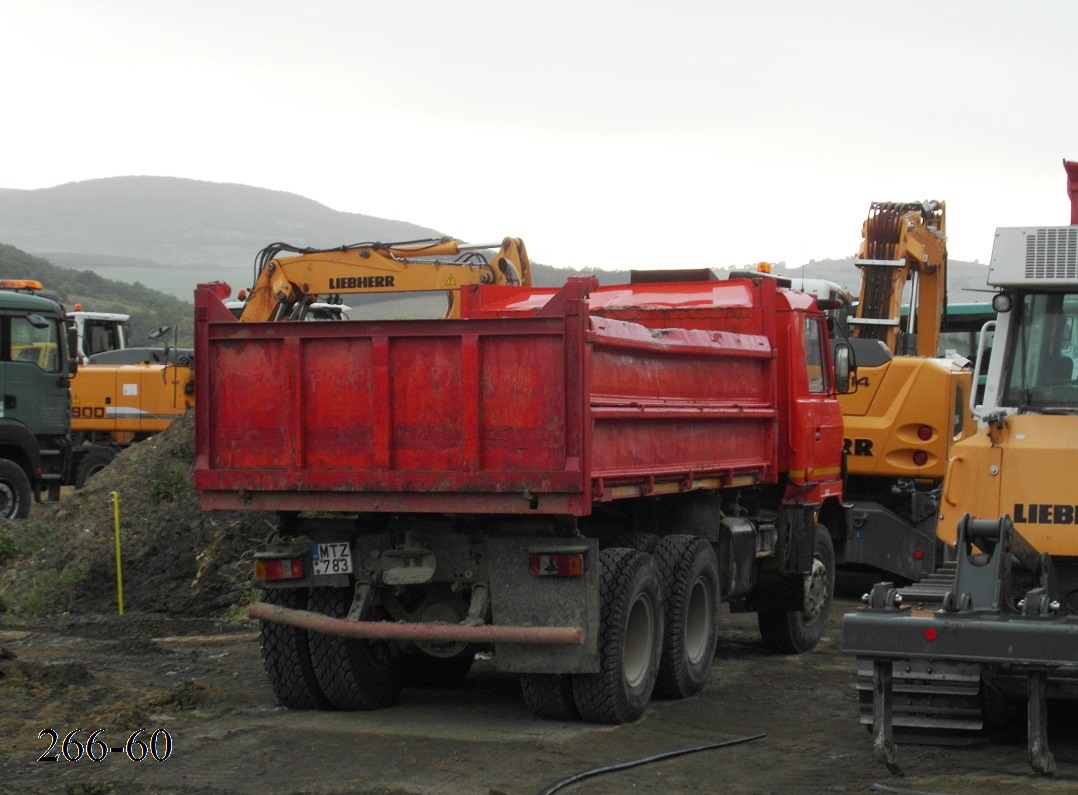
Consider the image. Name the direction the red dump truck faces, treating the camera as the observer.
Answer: facing away from the viewer and to the right of the viewer

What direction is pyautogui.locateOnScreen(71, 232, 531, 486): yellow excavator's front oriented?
to the viewer's right

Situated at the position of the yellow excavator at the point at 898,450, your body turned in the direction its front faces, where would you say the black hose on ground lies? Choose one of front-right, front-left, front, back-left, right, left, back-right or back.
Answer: back

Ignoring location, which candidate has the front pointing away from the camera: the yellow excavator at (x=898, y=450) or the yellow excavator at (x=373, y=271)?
the yellow excavator at (x=898, y=450)

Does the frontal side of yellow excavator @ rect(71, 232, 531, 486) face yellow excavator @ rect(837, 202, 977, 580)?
yes

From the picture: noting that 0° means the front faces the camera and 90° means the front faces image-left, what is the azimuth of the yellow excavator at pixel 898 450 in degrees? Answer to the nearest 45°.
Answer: approximately 180°

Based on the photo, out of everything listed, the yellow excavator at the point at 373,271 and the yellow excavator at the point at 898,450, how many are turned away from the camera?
1

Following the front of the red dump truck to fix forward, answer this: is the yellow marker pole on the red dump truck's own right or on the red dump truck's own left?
on the red dump truck's own left

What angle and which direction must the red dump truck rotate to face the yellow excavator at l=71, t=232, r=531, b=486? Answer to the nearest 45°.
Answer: approximately 45° to its left

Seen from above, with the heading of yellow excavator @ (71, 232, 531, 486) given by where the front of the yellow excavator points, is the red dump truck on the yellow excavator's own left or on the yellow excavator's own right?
on the yellow excavator's own right
